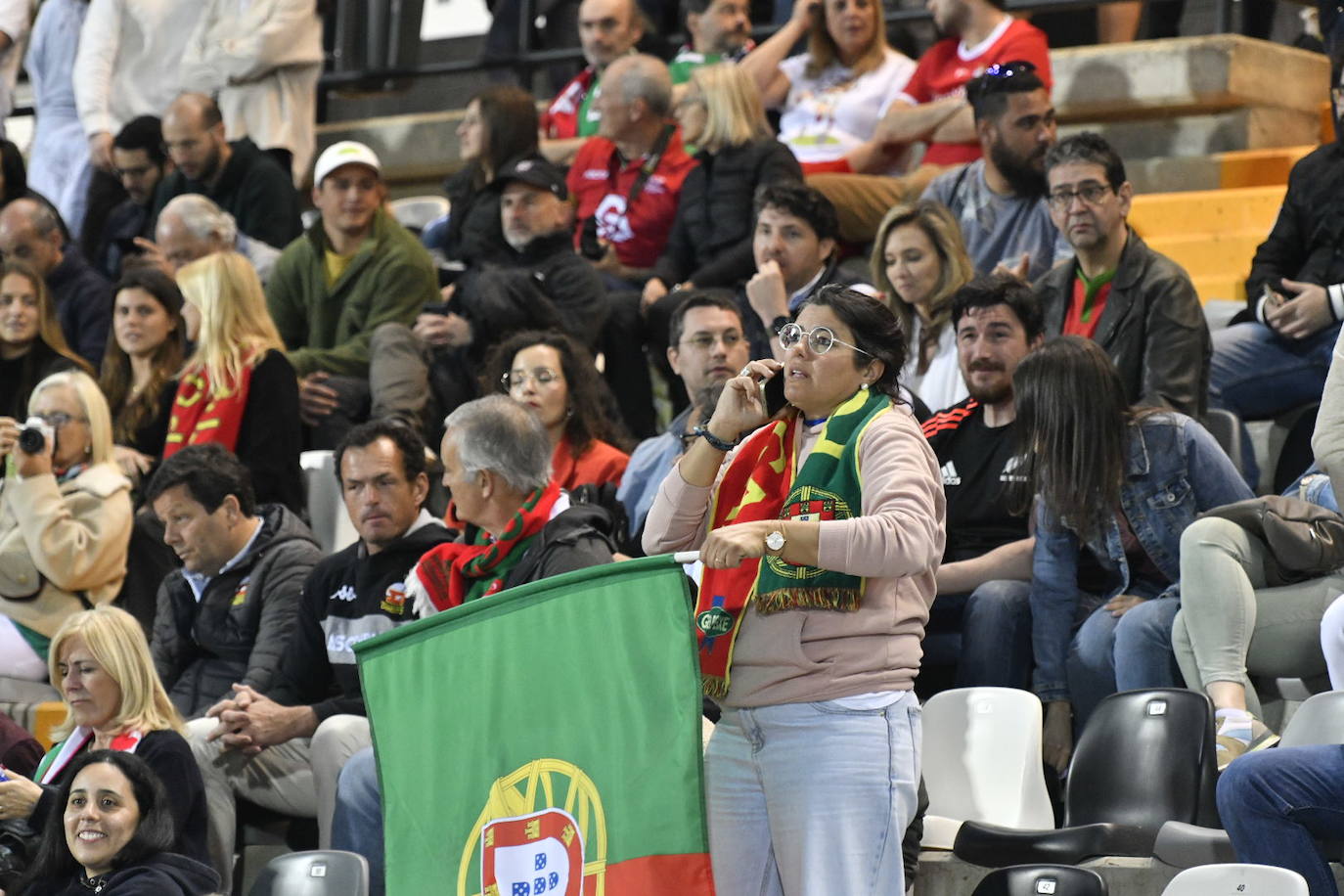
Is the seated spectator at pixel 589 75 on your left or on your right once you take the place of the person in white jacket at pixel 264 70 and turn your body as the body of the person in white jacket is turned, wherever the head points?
on your left

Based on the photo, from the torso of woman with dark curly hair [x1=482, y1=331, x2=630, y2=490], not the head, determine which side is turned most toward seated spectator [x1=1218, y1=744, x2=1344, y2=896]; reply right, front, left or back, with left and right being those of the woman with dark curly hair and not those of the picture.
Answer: left

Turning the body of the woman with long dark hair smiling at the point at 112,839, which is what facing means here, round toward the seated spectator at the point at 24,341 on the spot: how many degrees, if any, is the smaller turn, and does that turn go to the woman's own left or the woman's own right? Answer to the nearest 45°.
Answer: approximately 135° to the woman's own right

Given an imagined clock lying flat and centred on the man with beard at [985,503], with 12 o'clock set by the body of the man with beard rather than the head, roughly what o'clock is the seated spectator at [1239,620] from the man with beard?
The seated spectator is roughly at 9 o'clock from the man with beard.

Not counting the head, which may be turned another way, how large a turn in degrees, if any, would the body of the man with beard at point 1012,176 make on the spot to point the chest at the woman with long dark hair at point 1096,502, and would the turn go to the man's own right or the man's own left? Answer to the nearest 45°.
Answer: approximately 45° to the man's own right

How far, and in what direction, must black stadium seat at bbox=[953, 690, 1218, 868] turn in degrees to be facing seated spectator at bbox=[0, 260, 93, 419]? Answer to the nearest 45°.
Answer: approximately 90° to its right

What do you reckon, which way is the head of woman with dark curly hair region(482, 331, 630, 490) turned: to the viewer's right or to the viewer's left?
to the viewer's left

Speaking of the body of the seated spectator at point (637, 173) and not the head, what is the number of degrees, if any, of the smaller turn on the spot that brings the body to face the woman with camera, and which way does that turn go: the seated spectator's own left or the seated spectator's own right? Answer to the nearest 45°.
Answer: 0° — they already face them
